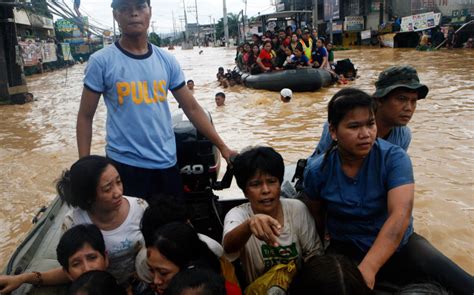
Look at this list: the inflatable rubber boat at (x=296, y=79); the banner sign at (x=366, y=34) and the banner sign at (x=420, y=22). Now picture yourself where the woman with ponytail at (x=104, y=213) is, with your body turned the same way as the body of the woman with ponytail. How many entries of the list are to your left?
3

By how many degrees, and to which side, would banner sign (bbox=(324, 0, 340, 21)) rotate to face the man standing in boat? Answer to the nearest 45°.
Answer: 0° — it already faces them

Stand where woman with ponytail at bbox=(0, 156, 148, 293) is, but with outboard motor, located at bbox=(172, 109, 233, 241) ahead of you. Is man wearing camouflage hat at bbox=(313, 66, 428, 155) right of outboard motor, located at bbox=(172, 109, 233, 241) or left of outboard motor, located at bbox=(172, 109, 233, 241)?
right

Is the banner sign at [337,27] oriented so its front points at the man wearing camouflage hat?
yes

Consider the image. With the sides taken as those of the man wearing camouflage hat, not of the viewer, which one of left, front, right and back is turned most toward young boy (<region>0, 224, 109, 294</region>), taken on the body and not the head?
right

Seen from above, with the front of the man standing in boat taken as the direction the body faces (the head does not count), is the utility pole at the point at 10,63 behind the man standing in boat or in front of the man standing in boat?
behind

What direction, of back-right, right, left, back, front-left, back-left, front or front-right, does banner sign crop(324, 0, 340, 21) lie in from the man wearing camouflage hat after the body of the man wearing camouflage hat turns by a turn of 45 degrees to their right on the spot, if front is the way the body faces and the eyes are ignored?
back

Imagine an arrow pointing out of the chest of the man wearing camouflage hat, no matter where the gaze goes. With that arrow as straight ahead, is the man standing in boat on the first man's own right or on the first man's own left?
on the first man's own right
